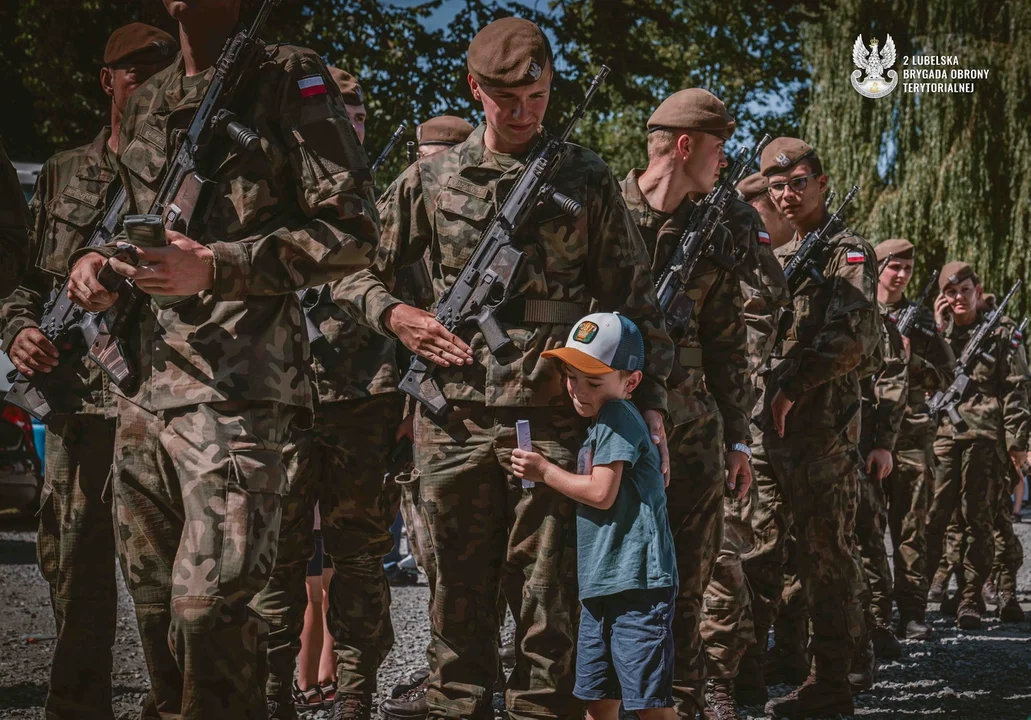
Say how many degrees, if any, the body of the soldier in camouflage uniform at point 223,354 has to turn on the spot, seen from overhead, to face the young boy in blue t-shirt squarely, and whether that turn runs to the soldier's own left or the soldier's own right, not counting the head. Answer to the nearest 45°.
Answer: approximately 180°

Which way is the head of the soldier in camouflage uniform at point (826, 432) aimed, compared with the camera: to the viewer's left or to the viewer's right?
to the viewer's left

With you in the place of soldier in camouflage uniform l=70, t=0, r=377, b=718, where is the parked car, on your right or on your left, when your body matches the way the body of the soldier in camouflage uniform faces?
on your right

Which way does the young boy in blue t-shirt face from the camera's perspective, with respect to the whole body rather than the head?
to the viewer's left

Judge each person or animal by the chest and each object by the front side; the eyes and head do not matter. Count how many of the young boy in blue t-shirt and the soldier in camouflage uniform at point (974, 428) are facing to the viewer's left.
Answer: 1

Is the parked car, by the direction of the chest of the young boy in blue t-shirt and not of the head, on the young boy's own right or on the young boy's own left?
on the young boy's own right

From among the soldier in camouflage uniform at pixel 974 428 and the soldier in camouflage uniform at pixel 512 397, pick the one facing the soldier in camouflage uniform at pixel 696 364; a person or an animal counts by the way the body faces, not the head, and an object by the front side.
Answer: the soldier in camouflage uniform at pixel 974 428

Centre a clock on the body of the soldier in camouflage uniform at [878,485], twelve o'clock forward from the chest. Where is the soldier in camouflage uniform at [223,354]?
the soldier in camouflage uniform at [223,354] is roughly at 11 o'clock from the soldier in camouflage uniform at [878,485].

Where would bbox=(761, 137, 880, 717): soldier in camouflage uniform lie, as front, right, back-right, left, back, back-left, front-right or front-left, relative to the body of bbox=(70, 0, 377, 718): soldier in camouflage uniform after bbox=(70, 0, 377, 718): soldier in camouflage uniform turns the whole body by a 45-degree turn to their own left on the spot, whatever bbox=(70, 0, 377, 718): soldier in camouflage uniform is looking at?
back-left

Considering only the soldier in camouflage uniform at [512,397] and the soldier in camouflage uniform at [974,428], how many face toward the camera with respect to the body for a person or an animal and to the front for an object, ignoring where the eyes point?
2
